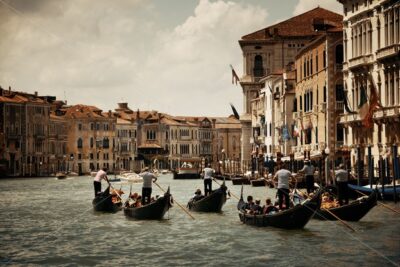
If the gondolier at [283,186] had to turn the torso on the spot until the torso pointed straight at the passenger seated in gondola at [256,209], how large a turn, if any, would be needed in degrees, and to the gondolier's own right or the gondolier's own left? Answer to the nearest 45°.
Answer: approximately 45° to the gondolier's own left

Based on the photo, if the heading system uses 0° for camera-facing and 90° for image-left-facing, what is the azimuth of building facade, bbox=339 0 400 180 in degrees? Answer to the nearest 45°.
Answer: approximately 45°

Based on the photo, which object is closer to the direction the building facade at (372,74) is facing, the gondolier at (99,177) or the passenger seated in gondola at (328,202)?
the gondolier

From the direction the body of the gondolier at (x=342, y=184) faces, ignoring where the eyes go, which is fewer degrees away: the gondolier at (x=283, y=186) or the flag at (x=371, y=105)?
the flag

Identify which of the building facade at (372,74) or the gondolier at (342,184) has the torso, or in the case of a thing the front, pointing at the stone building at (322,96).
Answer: the gondolier

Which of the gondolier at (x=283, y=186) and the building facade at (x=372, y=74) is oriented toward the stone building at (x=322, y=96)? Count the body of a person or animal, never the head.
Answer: the gondolier

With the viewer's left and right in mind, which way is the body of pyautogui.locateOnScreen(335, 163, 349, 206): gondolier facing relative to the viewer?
facing away from the viewer

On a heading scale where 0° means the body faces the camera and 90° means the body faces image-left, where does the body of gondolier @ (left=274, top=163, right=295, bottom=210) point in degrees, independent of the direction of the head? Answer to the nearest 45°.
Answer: approximately 180°

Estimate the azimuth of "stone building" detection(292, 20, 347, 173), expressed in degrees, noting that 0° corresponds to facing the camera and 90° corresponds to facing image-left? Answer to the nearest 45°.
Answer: approximately 45°

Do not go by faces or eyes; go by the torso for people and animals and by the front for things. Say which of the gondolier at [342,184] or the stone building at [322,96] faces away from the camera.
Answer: the gondolier

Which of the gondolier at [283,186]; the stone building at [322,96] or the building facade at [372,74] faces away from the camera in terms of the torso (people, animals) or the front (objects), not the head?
the gondolier
